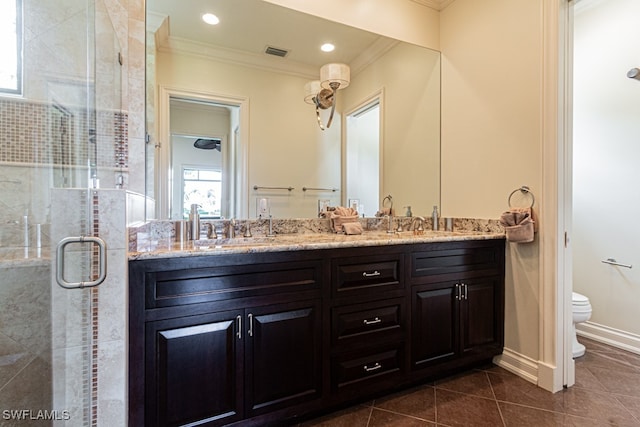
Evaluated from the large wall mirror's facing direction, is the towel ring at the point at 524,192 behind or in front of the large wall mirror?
in front

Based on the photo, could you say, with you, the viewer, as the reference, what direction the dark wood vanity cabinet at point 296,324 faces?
facing the viewer and to the right of the viewer

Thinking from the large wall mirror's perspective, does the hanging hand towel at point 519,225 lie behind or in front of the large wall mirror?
in front

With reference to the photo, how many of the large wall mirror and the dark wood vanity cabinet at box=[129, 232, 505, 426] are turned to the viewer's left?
0

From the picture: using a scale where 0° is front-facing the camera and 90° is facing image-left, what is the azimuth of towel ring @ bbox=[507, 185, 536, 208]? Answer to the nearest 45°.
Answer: approximately 45°

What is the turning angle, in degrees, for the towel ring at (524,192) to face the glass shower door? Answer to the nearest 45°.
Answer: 0° — it already faces it
